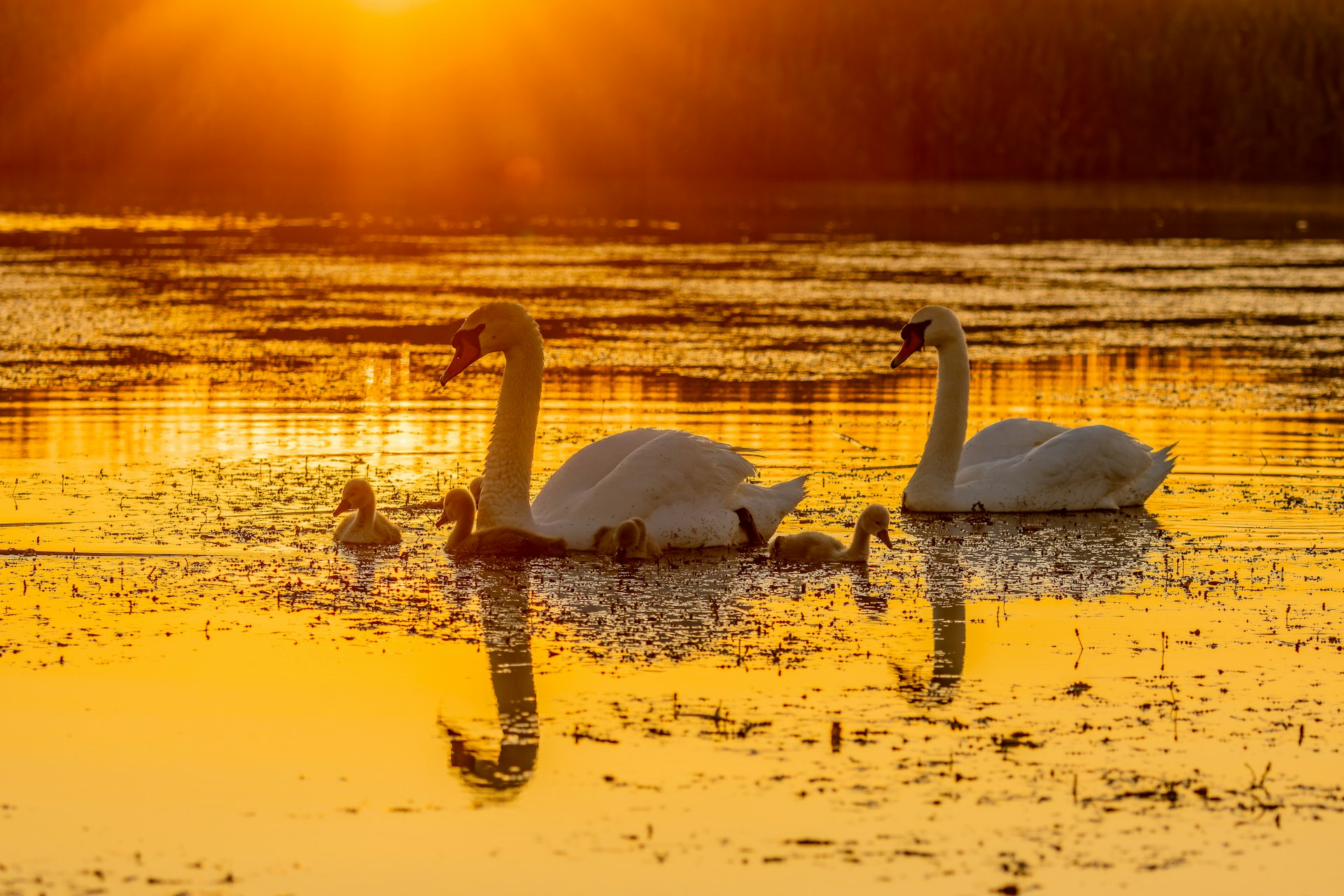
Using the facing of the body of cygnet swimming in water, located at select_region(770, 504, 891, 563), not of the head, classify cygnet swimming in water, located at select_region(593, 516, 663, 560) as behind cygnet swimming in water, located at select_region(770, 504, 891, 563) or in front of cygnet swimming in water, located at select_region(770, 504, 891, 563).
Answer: behind

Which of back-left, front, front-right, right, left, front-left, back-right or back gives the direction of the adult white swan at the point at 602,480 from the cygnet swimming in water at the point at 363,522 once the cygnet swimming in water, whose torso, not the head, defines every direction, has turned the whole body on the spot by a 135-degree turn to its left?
front

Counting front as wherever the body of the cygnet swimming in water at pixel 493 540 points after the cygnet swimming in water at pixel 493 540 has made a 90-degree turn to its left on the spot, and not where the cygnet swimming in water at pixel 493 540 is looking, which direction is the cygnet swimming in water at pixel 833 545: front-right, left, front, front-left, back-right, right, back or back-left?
left

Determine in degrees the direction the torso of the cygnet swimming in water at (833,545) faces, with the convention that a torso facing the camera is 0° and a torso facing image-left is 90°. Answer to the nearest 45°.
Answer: approximately 270°

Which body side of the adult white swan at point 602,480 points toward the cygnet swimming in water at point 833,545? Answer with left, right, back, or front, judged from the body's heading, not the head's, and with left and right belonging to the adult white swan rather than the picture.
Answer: back

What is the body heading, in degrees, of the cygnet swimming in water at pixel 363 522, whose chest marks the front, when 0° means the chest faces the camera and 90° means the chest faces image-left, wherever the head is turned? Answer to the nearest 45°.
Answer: approximately 45°

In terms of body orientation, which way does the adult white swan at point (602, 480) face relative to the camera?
to the viewer's left

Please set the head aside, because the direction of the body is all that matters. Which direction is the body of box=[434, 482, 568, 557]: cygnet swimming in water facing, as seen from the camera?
to the viewer's left

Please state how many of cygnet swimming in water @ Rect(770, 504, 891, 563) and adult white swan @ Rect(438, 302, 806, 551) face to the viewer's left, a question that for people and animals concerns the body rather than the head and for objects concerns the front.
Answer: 1

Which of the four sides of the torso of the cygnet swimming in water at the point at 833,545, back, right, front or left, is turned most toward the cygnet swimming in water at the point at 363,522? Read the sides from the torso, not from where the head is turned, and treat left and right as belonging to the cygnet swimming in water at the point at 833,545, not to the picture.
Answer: back

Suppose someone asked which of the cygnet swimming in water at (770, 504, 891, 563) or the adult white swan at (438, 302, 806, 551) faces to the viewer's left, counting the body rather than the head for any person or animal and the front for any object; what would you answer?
the adult white swan

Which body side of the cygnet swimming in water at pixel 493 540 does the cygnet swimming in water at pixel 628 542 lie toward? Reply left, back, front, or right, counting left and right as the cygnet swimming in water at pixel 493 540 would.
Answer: back

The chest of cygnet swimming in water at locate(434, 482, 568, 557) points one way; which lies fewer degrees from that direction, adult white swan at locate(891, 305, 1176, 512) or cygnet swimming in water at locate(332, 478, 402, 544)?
the cygnet swimming in water
